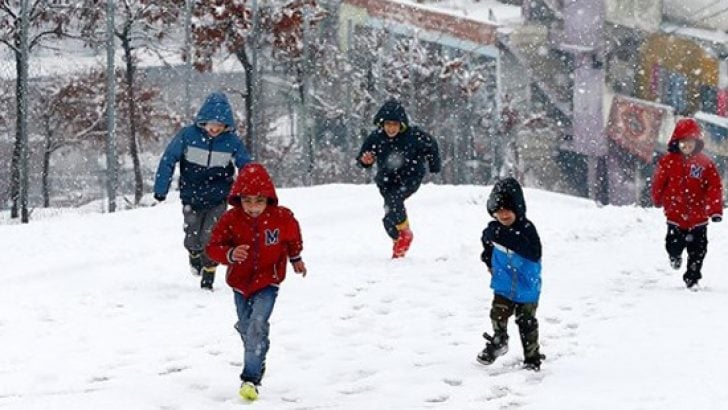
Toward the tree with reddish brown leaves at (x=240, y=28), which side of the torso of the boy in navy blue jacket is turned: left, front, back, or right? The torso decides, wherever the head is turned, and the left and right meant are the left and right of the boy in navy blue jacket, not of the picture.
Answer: back

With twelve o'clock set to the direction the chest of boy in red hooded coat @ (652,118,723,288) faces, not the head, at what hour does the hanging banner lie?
The hanging banner is roughly at 6 o'clock from the boy in red hooded coat.

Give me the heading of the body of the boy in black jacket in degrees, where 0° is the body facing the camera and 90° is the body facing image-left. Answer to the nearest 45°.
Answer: approximately 0°

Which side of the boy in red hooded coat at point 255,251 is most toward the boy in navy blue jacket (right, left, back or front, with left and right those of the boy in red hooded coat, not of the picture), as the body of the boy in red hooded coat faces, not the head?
back

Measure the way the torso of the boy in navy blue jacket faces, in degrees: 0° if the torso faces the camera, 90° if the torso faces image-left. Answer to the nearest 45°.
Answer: approximately 0°

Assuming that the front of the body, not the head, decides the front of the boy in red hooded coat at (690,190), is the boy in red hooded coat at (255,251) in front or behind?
in front

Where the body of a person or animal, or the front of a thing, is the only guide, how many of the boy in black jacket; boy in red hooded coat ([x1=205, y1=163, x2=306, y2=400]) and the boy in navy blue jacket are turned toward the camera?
3

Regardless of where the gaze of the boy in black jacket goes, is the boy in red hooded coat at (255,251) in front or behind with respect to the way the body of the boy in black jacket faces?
in front

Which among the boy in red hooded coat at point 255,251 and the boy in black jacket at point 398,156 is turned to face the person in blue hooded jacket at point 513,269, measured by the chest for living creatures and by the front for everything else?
the boy in black jacket

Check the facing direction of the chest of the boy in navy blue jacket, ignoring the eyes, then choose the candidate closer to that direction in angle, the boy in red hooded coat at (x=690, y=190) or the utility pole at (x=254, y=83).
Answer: the boy in red hooded coat

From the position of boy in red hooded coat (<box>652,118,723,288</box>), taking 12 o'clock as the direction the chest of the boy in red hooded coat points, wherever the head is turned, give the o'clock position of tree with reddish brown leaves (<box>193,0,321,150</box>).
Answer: The tree with reddish brown leaves is roughly at 5 o'clock from the boy in red hooded coat.
